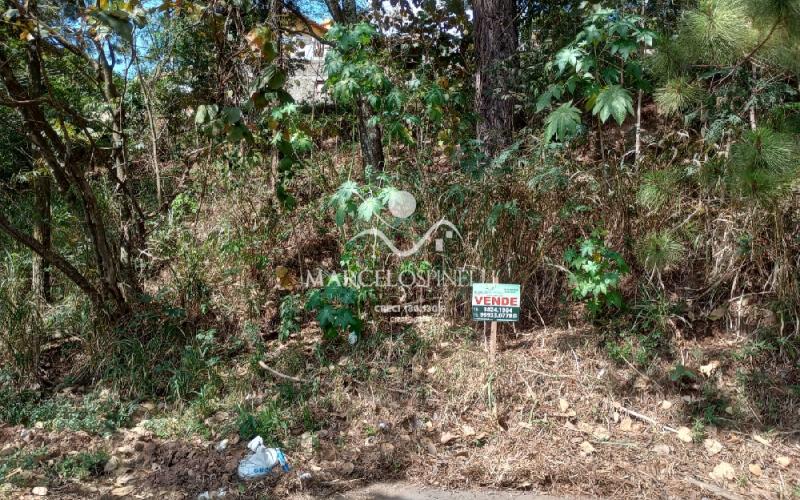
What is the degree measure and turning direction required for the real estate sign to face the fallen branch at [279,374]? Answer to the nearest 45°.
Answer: approximately 90° to its right

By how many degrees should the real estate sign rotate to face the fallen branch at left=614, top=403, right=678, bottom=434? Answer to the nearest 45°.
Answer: approximately 90° to its left

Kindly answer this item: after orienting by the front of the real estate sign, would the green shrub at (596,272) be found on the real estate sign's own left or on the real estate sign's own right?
on the real estate sign's own left

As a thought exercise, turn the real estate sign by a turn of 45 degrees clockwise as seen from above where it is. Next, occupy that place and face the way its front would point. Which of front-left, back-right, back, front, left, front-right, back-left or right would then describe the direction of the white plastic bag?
front

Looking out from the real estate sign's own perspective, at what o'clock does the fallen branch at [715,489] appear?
The fallen branch is roughly at 10 o'clock from the real estate sign.

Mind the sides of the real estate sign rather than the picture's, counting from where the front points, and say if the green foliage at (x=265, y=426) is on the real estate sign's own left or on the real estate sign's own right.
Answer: on the real estate sign's own right

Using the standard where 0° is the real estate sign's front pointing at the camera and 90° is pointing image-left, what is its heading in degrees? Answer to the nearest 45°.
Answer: approximately 0°

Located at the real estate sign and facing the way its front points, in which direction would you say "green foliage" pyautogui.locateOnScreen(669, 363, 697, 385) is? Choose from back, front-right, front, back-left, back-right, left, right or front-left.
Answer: left
